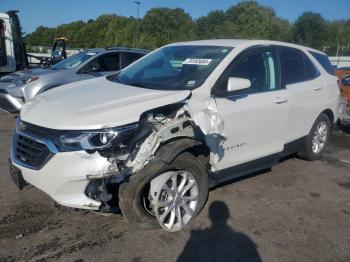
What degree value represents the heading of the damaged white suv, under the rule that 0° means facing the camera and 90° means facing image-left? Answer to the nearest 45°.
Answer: approximately 45°

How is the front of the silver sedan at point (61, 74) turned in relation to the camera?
facing the viewer and to the left of the viewer

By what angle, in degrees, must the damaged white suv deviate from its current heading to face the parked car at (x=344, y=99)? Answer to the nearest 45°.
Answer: approximately 180°

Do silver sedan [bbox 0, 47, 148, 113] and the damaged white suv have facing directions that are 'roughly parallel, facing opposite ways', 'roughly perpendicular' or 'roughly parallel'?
roughly parallel

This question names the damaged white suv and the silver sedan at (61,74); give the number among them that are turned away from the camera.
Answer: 0

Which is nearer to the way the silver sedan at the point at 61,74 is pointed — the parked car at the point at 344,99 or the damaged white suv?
the damaged white suv

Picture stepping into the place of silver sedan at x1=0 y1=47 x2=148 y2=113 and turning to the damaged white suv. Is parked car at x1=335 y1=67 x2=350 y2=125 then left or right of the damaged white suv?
left

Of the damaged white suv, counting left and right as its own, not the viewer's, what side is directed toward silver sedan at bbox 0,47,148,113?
right
